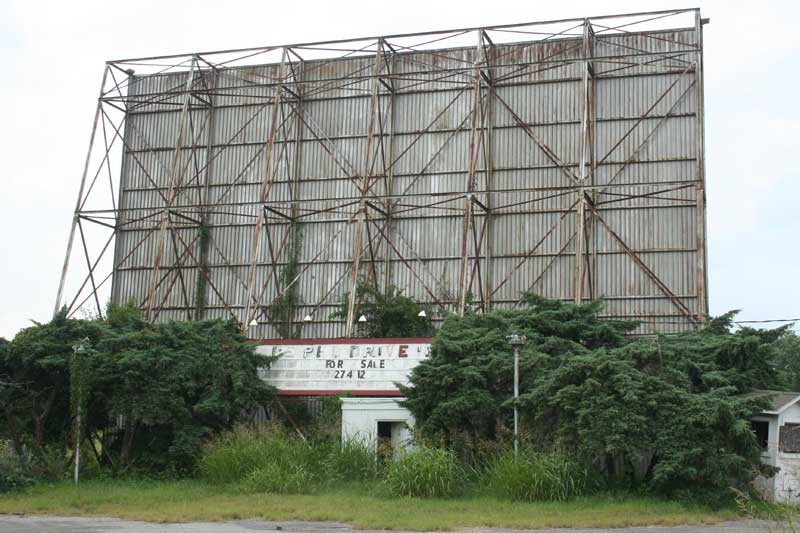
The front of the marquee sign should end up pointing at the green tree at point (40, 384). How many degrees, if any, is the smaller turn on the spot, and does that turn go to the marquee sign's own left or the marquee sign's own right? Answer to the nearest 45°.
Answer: approximately 90° to the marquee sign's own right

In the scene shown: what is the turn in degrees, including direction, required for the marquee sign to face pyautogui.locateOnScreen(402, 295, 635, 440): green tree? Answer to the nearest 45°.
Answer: approximately 45° to its left

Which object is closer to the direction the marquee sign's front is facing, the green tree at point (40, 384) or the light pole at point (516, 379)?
the light pole

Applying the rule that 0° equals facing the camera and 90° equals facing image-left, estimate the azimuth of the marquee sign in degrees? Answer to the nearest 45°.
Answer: approximately 0°

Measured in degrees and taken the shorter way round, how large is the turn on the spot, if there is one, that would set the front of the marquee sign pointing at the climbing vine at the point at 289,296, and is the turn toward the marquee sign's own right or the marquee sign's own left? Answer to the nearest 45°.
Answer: approximately 180°

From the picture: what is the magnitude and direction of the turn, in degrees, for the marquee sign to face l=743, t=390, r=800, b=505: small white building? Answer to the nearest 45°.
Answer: approximately 45° to its left

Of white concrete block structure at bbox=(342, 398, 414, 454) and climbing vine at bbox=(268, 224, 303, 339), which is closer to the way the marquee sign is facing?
the white concrete block structure
